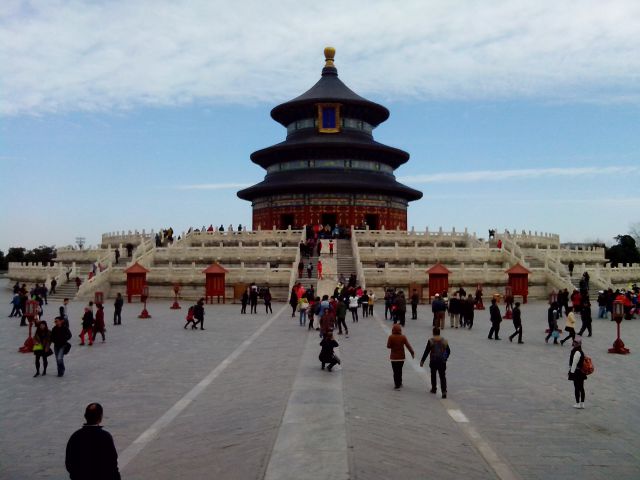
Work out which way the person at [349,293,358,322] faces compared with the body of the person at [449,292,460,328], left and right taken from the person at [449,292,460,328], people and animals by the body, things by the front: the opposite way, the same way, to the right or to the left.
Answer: the same way

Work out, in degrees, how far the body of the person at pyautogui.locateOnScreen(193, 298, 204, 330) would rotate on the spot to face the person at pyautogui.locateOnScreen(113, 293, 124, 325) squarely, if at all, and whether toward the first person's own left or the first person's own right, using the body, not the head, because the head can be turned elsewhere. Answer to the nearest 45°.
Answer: approximately 135° to the first person's own left

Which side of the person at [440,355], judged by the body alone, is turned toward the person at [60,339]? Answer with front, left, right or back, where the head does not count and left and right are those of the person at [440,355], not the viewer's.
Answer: left

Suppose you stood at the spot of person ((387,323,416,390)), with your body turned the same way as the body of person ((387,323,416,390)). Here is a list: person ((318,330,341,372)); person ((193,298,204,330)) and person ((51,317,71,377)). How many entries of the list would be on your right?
0

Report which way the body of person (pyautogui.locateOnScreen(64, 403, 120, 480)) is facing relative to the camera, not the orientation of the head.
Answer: away from the camera

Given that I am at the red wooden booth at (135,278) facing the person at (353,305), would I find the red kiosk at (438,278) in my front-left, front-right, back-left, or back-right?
front-left

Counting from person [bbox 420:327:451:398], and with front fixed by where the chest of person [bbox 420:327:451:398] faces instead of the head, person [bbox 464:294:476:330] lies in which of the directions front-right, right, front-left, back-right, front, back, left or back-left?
front

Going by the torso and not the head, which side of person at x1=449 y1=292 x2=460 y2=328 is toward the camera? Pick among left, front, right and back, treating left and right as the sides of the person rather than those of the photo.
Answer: back

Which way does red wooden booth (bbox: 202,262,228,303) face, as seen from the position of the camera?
facing the viewer

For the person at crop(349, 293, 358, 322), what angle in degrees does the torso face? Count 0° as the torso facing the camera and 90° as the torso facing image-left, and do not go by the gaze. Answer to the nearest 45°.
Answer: approximately 180°

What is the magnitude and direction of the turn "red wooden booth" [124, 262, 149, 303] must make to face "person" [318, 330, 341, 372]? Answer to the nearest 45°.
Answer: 0° — it already faces them

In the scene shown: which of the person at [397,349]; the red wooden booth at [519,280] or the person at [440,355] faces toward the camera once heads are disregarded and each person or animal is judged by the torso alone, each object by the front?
the red wooden booth

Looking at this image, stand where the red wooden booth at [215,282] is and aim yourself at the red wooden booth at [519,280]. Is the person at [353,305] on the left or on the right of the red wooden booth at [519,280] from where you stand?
right

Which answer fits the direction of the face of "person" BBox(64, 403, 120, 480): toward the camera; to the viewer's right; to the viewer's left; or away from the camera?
away from the camera

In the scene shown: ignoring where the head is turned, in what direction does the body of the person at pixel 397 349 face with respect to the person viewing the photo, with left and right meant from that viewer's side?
facing away from the viewer

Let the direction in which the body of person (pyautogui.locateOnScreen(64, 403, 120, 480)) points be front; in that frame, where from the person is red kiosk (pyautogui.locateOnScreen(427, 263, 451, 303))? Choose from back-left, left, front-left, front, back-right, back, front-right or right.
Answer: front-right
